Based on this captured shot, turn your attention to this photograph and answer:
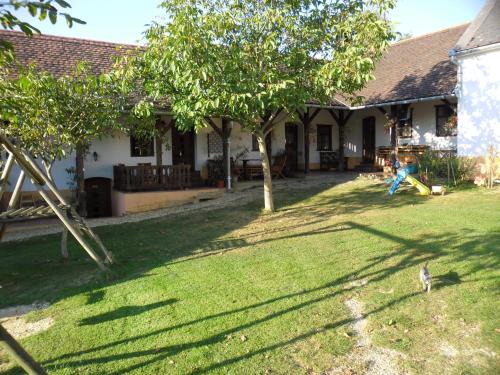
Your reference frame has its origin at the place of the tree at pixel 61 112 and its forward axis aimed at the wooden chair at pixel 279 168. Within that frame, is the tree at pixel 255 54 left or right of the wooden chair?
right

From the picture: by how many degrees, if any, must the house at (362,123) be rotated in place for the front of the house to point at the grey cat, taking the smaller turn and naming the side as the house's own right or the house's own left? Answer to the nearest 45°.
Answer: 0° — it already faces it

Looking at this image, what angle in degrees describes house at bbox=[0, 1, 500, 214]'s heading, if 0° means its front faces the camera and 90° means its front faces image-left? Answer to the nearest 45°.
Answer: approximately 0°

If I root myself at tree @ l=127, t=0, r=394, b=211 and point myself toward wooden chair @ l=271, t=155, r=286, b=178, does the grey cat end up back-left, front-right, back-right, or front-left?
back-right
